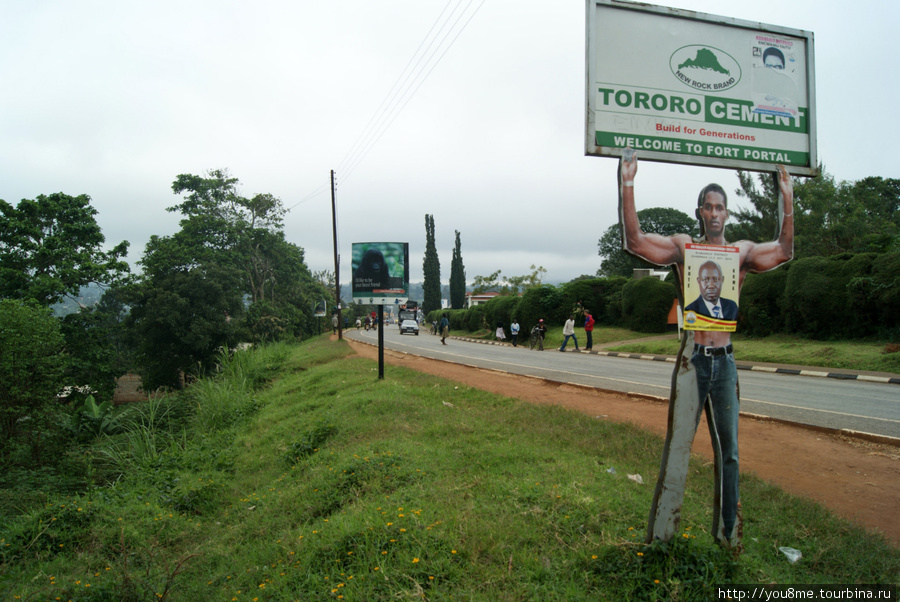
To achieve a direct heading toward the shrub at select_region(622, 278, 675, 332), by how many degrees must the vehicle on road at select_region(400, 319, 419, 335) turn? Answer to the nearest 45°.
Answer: approximately 45° to its left

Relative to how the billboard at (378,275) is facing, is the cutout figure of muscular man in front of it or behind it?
in front

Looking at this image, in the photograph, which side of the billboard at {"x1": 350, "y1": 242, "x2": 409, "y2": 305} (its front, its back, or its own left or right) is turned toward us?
front

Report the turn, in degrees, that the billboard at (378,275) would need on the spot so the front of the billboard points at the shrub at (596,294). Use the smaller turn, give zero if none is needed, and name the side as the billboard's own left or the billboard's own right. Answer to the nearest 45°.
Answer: approximately 135° to the billboard's own left

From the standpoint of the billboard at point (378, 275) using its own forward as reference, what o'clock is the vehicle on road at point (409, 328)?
The vehicle on road is roughly at 6 o'clock from the billboard.

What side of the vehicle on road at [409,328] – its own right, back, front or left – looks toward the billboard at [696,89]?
front

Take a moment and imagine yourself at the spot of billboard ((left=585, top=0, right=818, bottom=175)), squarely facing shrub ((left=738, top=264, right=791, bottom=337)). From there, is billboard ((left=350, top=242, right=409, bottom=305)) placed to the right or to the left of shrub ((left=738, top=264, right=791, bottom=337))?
left

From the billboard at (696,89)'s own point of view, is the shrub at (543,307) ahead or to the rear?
to the rear

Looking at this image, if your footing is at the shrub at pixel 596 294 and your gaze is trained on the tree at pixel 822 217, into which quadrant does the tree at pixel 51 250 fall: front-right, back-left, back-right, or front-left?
back-right

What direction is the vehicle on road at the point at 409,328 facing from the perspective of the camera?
toward the camera
